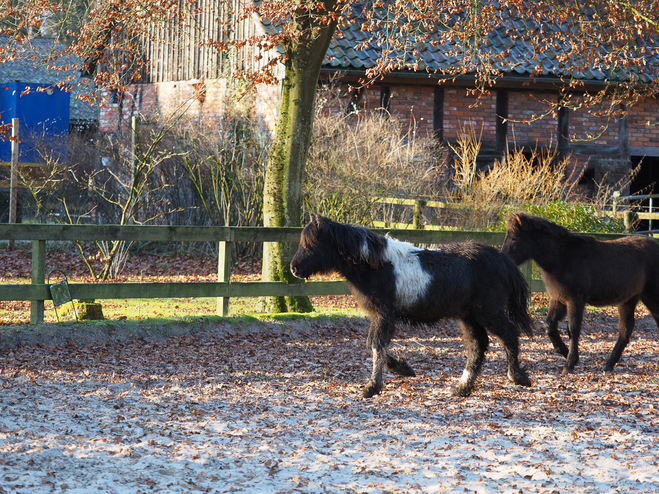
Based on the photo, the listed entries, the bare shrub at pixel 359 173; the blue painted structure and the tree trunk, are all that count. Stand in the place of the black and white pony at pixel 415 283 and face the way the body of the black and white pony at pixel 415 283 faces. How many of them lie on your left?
0

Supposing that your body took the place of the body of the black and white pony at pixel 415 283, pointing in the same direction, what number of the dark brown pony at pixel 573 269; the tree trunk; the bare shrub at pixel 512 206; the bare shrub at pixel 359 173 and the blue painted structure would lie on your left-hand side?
0

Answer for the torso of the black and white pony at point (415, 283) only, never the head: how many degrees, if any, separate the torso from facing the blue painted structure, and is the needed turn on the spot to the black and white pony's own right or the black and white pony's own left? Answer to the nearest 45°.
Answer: approximately 45° to the black and white pony's own right

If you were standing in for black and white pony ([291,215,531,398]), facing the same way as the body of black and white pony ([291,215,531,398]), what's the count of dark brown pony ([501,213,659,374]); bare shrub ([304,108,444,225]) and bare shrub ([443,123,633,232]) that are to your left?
0

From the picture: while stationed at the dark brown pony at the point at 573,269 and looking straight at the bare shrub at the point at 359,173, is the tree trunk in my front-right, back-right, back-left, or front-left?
front-left

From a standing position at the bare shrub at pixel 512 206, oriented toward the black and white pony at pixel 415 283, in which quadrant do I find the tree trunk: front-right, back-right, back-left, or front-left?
front-right

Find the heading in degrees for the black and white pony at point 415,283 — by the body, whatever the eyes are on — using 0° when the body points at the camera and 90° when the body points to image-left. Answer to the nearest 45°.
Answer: approximately 90°

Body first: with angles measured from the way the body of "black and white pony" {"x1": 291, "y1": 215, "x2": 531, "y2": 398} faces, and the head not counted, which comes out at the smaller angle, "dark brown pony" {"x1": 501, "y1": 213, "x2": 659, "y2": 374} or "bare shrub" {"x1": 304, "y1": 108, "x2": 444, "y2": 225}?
the bare shrub

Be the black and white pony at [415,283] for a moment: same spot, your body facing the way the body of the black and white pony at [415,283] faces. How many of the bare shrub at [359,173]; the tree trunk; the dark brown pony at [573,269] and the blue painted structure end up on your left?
0

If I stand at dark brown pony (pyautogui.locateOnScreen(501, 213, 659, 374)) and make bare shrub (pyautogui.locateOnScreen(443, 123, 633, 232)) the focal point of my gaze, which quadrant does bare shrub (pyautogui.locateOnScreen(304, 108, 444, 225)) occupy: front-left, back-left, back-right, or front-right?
front-left

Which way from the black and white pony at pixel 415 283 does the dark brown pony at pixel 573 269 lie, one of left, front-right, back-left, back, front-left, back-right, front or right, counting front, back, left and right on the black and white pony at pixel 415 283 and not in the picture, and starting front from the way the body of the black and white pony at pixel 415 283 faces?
back-right

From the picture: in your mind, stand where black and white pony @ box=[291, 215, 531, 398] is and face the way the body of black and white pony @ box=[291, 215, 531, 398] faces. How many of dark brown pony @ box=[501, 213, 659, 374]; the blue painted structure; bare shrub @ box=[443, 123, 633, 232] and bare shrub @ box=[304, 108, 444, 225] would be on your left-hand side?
0

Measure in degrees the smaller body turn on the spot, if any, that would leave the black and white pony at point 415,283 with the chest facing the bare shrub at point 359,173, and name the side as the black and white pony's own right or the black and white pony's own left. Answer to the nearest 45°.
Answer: approximately 90° to the black and white pony's own right

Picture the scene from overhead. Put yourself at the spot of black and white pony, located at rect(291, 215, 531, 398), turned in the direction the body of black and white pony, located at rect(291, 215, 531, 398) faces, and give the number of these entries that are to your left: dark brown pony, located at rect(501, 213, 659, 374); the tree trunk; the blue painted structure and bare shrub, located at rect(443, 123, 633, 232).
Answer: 0

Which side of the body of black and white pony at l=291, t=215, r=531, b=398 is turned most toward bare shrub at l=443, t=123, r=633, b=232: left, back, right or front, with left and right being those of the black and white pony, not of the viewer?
right

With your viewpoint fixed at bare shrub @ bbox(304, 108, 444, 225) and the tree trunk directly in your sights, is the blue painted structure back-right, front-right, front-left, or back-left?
back-right
